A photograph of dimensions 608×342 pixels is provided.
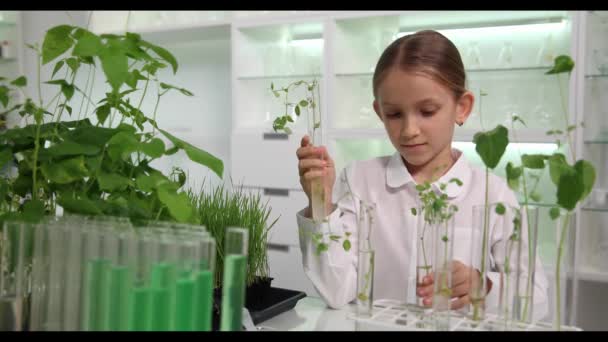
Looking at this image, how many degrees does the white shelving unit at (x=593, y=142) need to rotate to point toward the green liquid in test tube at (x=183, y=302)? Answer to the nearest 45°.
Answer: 0° — it already faces it

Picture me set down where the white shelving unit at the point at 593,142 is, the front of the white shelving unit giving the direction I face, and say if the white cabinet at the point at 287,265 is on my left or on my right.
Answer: on my right

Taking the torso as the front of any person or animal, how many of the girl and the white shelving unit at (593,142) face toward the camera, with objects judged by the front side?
2

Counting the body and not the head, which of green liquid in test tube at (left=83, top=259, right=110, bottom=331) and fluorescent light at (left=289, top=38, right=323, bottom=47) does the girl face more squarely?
the green liquid in test tube

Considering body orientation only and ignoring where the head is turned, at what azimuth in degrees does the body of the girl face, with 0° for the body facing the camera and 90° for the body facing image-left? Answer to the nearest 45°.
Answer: approximately 0°

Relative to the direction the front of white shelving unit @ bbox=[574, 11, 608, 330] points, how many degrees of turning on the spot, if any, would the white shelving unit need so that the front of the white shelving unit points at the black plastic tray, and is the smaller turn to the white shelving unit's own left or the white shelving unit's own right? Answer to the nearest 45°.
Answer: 0° — it already faces it

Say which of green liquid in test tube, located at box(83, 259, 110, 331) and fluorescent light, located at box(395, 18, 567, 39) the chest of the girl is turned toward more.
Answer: the green liquid in test tube

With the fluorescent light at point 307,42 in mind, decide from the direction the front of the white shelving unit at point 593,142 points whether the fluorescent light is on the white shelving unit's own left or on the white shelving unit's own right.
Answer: on the white shelving unit's own right

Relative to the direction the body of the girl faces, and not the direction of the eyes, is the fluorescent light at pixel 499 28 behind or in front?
behind

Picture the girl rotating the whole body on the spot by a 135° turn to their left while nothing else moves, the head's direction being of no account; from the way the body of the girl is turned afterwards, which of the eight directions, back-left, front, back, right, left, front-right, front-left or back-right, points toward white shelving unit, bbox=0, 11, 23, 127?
left

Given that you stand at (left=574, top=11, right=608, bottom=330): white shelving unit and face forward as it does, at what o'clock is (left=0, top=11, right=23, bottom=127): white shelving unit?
(left=0, top=11, right=23, bottom=127): white shelving unit is roughly at 3 o'clock from (left=574, top=11, right=608, bottom=330): white shelving unit.
